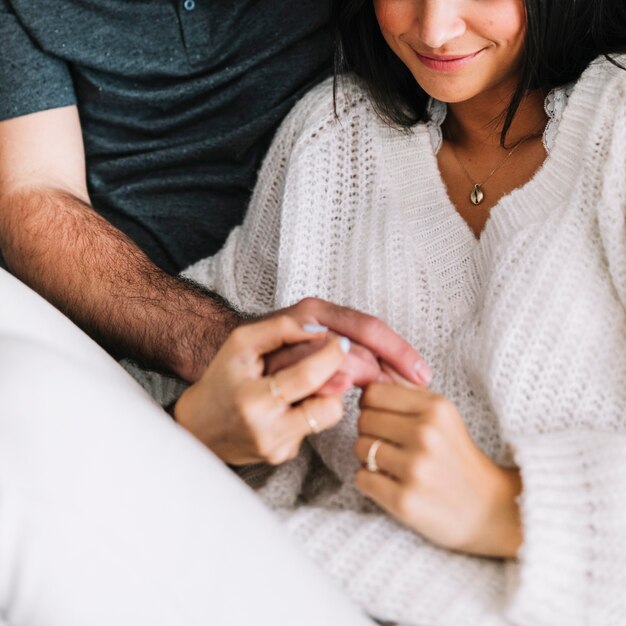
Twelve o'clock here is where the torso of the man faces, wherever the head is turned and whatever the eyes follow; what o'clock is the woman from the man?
The woman is roughly at 11 o'clock from the man.

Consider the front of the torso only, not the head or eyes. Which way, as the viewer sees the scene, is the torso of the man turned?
toward the camera

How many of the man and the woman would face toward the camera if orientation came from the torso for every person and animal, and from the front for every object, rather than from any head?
2

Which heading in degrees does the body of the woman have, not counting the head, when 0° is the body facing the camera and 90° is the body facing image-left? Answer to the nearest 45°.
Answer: approximately 0°

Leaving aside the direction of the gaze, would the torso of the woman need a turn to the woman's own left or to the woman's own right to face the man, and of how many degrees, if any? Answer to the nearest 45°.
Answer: approximately 135° to the woman's own right

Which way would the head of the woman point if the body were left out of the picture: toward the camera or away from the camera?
toward the camera
